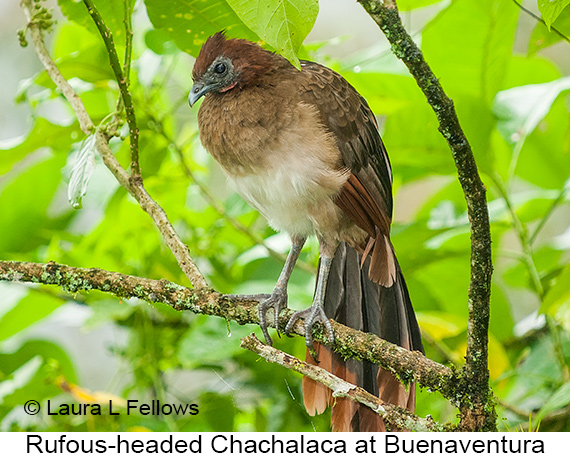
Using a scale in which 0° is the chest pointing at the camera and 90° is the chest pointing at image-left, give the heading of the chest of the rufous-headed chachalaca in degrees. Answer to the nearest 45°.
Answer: approximately 45°

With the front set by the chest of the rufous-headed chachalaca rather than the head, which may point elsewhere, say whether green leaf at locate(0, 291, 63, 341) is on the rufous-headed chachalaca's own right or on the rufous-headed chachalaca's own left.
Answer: on the rufous-headed chachalaca's own right

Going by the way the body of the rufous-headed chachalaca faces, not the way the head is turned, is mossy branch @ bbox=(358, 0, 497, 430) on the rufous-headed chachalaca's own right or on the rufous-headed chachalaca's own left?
on the rufous-headed chachalaca's own left
